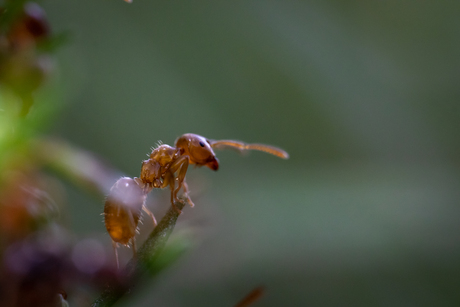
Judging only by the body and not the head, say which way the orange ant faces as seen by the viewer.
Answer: to the viewer's right
